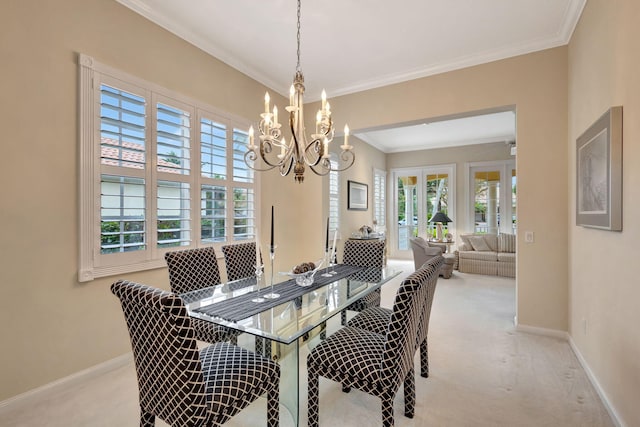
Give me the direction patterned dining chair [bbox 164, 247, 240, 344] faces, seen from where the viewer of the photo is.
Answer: facing the viewer and to the right of the viewer

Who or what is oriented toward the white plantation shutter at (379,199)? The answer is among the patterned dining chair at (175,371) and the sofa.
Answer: the patterned dining chair

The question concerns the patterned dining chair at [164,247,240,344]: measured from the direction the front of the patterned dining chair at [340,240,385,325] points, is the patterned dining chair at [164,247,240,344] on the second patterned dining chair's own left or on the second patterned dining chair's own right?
on the second patterned dining chair's own right

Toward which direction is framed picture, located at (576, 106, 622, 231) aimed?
to the viewer's left

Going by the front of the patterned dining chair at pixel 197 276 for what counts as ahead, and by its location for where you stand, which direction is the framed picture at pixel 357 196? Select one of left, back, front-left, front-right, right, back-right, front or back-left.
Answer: left

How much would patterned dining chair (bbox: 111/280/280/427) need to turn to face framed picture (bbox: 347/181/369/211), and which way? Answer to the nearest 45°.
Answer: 0° — it already faces it

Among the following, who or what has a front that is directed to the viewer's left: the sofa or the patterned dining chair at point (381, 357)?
the patterned dining chair

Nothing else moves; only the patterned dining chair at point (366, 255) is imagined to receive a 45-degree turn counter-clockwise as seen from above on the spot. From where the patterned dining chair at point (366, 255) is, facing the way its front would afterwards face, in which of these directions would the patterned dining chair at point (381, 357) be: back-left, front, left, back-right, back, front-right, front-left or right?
front-right

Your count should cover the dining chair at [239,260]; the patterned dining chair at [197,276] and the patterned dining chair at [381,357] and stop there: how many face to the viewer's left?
1

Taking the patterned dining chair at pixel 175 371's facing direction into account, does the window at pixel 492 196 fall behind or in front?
in front

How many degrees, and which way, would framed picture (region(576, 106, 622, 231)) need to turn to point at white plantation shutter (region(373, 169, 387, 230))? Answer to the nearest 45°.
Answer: approximately 45° to its right

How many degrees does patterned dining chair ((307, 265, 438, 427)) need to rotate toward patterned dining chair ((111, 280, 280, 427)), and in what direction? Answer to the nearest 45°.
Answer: approximately 45° to its left

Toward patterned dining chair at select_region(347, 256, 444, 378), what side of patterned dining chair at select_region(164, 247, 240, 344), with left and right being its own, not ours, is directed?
front

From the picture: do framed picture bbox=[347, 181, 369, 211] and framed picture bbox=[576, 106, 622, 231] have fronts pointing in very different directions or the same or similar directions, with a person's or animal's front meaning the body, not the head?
very different directions

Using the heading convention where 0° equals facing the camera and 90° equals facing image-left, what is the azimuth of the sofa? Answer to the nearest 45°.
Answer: approximately 0°

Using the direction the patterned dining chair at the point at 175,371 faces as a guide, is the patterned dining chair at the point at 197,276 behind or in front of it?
in front
